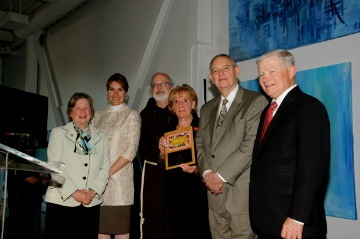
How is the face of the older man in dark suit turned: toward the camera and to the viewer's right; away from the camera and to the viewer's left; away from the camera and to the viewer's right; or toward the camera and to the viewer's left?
toward the camera and to the viewer's left

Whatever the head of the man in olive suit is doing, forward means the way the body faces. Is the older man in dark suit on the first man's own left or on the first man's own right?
on the first man's own left

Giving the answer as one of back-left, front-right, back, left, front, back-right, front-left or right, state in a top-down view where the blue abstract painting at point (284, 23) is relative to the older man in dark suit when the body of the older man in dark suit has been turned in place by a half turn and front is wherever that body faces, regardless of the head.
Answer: front-left

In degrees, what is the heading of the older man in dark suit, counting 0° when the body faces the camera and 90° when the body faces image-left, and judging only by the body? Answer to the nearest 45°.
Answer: approximately 45°

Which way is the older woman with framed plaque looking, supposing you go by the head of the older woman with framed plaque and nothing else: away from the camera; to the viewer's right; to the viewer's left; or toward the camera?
toward the camera

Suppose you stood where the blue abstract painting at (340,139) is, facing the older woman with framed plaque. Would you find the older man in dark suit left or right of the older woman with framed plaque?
left

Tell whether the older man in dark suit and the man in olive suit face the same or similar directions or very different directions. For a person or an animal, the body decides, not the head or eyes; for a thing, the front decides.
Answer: same or similar directions

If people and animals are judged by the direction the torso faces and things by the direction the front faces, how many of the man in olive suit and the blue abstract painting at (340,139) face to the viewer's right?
0

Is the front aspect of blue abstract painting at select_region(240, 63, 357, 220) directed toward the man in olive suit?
yes

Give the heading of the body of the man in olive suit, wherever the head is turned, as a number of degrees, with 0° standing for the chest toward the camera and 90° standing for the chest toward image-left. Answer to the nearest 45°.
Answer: approximately 45°

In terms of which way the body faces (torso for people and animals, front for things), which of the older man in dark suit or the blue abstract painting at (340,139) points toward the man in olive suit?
the blue abstract painting

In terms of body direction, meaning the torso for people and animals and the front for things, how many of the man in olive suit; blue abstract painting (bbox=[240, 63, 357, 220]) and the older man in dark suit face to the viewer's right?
0
